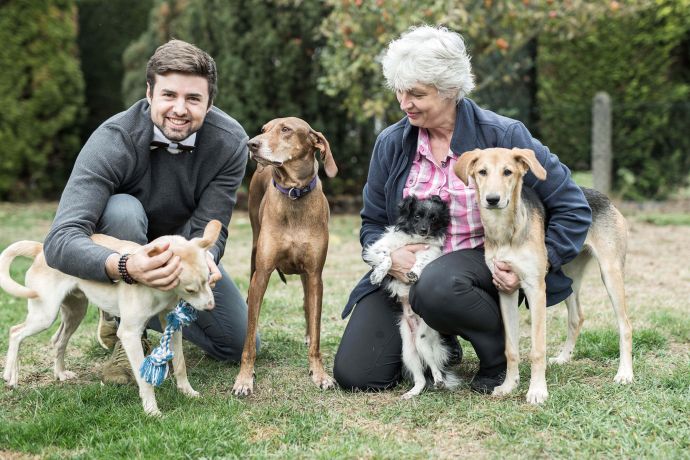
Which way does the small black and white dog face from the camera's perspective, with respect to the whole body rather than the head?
toward the camera

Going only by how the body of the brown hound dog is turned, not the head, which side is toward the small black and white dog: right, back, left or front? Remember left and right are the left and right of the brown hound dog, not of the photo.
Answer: left

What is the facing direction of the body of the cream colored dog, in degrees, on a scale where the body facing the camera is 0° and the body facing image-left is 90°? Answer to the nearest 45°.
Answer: approximately 315°

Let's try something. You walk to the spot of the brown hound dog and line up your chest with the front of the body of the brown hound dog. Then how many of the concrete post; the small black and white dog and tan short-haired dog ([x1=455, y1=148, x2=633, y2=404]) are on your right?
0

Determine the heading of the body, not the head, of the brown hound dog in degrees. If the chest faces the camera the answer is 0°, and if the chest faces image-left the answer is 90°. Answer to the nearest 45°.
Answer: approximately 0°

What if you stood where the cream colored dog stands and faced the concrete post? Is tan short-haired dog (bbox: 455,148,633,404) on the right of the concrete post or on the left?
right

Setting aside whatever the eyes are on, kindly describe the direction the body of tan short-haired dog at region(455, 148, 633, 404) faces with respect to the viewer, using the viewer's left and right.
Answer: facing the viewer and to the left of the viewer

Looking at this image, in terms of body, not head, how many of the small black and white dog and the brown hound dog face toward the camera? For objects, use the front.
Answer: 2

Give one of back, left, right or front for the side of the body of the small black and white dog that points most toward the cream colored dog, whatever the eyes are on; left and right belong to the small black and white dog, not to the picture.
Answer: right

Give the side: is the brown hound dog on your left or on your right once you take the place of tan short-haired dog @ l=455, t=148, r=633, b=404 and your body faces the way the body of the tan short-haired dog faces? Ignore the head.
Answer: on your right

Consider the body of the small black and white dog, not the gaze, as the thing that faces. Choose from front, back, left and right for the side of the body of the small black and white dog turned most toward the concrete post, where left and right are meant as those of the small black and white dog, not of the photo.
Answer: back

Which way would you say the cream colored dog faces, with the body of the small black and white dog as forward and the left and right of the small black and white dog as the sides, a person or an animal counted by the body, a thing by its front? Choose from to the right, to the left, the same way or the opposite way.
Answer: to the left

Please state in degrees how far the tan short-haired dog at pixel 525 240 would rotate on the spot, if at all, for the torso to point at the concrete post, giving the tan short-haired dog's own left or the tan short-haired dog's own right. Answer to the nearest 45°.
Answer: approximately 135° to the tan short-haired dog's own right

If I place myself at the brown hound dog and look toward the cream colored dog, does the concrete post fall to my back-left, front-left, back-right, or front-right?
back-right

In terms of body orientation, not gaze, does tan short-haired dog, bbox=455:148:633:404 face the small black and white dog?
no
